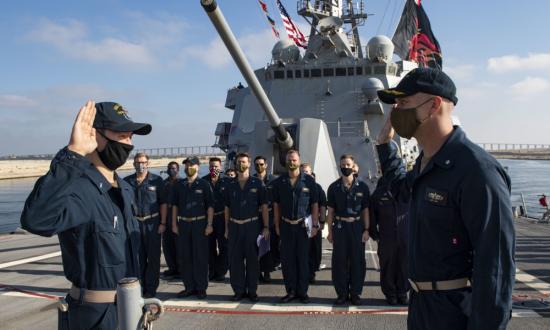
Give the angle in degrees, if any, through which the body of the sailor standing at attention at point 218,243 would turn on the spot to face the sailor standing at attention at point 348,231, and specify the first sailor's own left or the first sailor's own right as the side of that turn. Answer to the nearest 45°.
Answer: approximately 45° to the first sailor's own left

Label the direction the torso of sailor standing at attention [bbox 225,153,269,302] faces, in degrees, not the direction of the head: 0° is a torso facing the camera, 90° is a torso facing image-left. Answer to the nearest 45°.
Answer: approximately 0°

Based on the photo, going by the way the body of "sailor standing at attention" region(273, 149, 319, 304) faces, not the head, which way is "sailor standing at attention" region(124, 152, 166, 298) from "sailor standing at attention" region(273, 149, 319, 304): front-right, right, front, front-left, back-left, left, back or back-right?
right

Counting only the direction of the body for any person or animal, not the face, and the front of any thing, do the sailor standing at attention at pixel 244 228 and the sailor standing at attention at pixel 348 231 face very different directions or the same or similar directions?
same or similar directions

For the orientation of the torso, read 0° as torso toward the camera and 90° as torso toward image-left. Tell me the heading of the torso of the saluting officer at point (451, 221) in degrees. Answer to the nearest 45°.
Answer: approximately 90°

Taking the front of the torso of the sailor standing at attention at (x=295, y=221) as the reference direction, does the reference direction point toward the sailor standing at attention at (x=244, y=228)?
no

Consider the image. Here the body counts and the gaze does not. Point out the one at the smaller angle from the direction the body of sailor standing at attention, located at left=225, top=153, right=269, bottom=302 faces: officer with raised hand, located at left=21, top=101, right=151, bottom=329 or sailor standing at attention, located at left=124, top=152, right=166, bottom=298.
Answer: the officer with raised hand

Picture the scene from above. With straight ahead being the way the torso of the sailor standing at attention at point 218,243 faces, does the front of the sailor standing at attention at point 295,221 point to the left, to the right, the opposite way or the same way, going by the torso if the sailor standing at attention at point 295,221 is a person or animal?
the same way

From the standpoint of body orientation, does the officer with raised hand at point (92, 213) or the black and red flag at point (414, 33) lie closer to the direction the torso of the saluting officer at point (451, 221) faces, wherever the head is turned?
the officer with raised hand

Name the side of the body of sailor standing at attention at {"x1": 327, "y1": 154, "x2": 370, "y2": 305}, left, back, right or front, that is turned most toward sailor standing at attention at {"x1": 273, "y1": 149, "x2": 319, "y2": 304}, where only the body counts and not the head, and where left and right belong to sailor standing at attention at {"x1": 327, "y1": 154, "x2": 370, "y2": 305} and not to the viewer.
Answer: right

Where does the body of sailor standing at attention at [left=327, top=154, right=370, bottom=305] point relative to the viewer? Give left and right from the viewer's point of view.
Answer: facing the viewer

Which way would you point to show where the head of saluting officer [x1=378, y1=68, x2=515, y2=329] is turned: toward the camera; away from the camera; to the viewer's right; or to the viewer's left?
to the viewer's left

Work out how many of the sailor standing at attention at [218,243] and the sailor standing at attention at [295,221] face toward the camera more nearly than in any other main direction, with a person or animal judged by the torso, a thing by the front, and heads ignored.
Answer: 2

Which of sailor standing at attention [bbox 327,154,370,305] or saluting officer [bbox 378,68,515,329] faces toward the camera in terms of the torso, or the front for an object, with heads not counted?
the sailor standing at attention
